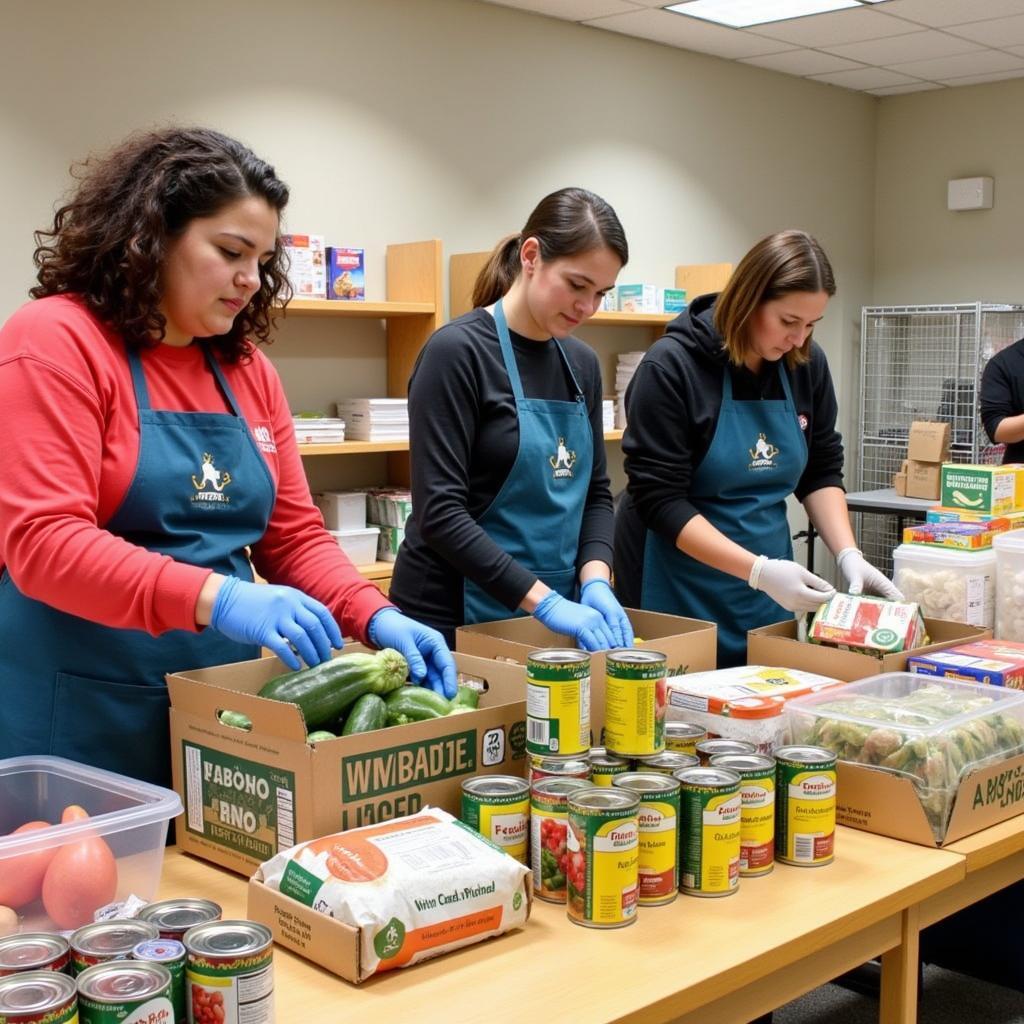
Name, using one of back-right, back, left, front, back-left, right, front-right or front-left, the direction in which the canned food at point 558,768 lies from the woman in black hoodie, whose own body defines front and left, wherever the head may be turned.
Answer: front-right

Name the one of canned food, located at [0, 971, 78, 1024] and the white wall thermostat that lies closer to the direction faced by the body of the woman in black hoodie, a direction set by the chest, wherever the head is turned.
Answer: the canned food

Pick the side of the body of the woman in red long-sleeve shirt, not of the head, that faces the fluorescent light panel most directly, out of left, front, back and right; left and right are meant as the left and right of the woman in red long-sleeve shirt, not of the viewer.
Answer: left

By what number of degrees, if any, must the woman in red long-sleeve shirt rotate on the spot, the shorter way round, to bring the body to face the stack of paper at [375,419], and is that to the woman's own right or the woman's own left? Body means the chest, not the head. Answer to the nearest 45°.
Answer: approximately 135° to the woman's own left

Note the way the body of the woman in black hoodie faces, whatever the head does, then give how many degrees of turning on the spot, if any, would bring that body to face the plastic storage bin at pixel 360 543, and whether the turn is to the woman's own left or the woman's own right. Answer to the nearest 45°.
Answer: approximately 180°

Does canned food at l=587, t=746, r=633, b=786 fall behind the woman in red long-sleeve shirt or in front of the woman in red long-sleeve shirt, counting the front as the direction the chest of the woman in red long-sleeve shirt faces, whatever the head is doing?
in front

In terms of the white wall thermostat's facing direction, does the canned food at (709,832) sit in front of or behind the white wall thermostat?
in front

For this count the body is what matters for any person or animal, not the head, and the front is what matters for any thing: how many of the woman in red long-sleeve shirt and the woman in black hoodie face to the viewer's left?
0

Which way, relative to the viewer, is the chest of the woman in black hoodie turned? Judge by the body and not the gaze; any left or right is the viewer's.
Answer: facing the viewer and to the right of the viewer

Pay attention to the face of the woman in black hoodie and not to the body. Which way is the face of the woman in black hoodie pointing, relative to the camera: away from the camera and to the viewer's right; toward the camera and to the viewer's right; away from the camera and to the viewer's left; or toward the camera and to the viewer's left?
toward the camera and to the viewer's right

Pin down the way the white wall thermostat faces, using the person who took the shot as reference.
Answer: facing the viewer and to the left of the viewer

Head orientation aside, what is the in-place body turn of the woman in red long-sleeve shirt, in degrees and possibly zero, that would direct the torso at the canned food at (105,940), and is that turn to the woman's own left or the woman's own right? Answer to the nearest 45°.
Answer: approximately 45° to the woman's own right

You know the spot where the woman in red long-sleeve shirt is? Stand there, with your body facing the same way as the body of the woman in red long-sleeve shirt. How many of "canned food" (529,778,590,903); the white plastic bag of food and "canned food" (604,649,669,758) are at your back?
0

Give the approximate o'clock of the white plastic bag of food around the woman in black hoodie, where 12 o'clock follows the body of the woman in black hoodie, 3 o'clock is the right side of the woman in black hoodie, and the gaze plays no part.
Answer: The white plastic bag of food is roughly at 2 o'clock from the woman in black hoodie.

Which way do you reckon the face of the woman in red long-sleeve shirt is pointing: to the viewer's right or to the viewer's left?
to the viewer's right

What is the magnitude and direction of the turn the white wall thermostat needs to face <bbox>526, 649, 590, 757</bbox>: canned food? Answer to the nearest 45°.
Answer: approximately 45° to its left

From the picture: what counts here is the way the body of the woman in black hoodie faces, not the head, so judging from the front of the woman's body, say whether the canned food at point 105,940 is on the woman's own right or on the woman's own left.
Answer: on the woman's own right
